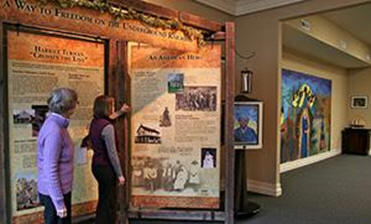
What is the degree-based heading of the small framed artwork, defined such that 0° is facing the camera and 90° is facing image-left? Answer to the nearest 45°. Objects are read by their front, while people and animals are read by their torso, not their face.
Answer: approximately 0°

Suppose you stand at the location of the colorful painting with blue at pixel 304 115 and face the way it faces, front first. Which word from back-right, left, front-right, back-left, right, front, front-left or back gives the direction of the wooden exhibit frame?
front-right

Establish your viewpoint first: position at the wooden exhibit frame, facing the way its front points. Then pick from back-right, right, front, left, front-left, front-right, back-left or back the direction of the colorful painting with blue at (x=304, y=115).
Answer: left

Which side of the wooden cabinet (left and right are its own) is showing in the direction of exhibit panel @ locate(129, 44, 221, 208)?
front

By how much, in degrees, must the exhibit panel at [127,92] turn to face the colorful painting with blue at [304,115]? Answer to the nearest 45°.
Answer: approximately 90° to its left

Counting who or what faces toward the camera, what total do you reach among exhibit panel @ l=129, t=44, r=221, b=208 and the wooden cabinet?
2

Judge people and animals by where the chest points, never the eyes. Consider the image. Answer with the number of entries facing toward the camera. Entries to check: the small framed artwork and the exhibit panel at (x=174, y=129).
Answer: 2

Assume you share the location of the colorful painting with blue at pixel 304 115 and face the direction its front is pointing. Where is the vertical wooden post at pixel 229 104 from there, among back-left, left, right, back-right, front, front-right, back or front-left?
front-right

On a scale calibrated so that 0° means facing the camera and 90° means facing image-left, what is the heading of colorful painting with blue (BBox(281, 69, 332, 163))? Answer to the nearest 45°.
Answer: approximately 315°

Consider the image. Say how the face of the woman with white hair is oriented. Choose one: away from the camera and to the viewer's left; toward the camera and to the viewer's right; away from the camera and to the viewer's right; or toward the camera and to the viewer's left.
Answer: away from the camera and to the viewer's right

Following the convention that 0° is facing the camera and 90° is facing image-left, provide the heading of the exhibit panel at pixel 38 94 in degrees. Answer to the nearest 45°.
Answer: approximately 315°

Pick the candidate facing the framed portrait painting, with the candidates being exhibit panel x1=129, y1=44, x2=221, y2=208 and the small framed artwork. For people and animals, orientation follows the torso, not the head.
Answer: the small framed artwork

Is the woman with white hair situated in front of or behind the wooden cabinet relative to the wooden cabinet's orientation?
in front
